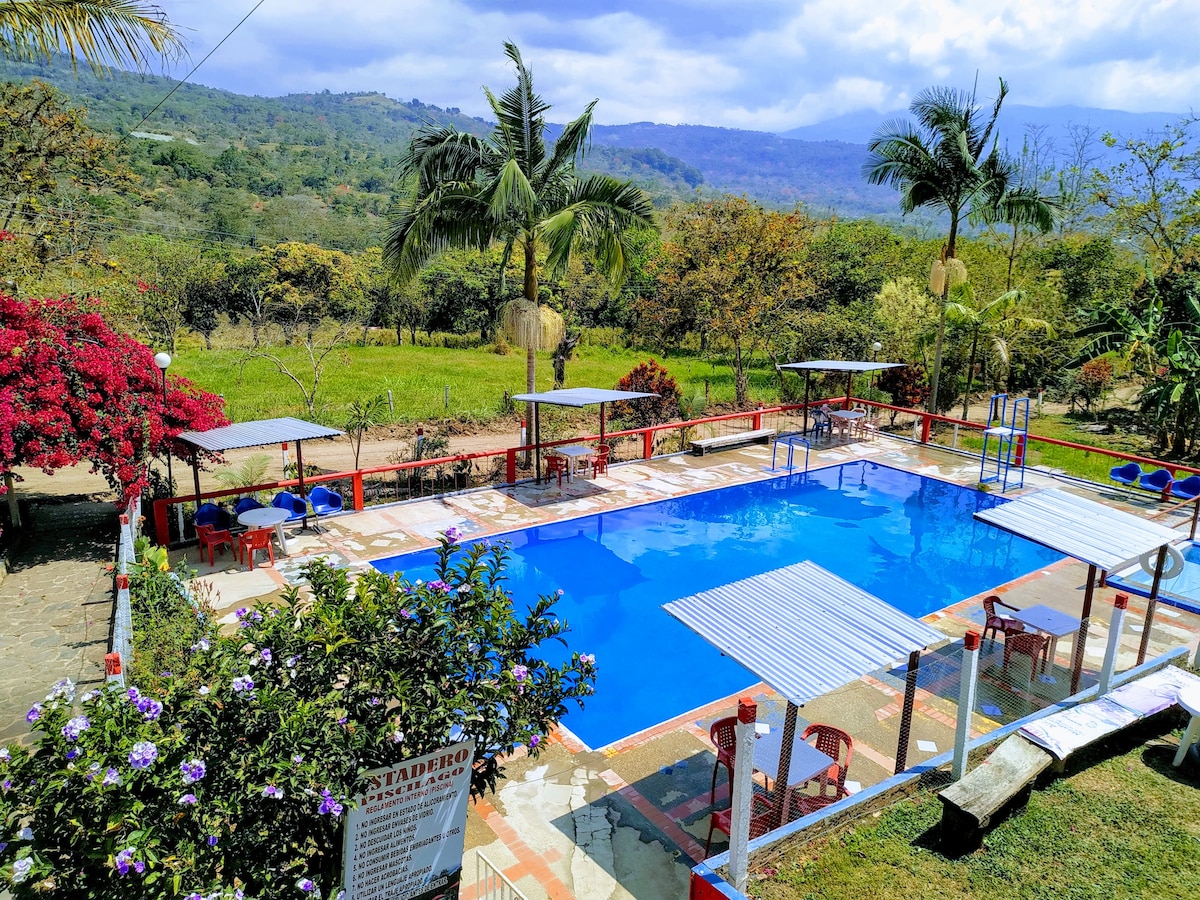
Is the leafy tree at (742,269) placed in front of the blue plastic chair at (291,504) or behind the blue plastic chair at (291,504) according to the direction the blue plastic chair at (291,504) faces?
behind

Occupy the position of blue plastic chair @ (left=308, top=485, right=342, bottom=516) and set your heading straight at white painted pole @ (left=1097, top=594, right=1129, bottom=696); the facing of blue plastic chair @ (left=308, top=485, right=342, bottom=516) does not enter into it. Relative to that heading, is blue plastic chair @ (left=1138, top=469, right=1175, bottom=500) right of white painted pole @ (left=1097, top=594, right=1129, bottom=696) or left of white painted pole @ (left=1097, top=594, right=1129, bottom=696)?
left

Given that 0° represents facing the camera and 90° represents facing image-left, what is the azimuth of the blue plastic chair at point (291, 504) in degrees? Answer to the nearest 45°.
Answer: approximately 45°

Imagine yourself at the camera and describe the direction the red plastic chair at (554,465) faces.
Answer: facing away from the viewer and to the right of the viewer

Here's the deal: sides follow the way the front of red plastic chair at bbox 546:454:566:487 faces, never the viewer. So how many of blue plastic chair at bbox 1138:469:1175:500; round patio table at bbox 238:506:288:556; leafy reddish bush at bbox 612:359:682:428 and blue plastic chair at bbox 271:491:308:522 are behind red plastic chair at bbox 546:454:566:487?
2

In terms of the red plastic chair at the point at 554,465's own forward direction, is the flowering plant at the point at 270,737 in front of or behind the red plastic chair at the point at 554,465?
behind

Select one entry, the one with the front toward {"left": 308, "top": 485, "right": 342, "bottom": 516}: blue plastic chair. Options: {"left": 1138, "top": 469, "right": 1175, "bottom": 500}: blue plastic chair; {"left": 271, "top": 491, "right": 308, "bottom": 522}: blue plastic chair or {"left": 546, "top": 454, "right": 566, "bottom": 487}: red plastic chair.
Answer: {"left": 1138, "top": 469, "right": 1175, "bottom": 500}: blue plastic chair

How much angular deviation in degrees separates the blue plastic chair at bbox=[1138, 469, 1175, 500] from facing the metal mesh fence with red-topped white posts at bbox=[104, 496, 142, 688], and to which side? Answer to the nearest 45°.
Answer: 0° — it already faces it

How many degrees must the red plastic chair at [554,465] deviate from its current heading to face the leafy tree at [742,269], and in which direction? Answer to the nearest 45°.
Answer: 0° — it already faces it

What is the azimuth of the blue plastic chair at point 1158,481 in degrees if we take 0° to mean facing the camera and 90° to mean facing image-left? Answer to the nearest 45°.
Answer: approximately 45°

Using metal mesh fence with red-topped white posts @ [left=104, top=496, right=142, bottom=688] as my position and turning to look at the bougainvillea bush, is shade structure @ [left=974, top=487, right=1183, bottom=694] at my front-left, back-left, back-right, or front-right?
back-right

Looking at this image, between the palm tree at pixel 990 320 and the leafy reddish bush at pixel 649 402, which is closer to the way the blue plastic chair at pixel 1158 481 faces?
the leafy reddish bush
